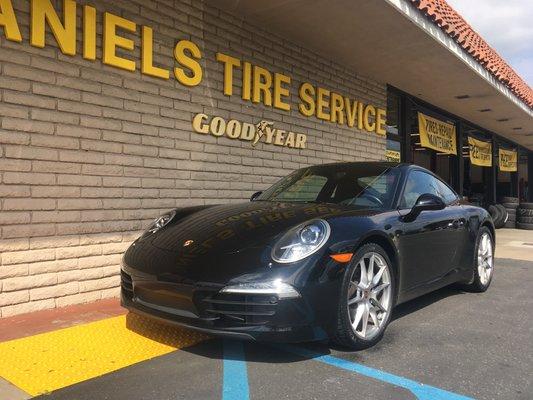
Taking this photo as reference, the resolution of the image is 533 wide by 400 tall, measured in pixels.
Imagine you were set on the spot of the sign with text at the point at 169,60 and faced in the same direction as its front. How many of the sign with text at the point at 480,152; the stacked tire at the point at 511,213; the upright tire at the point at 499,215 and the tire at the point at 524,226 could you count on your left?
4

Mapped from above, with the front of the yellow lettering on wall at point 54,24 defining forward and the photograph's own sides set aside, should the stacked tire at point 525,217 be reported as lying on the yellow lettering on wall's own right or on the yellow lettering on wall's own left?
on the yellow lettering on wall's own left

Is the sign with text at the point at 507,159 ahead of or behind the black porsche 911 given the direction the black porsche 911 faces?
behind

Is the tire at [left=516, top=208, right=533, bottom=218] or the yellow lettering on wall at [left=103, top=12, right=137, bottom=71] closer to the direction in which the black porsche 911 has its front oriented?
the yellow lettering on wall

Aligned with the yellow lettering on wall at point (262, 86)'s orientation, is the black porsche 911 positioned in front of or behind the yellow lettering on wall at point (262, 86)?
in front

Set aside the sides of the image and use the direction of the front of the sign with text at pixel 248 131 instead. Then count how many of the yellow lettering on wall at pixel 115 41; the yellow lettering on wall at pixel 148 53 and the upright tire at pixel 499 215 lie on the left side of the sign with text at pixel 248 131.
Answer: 1

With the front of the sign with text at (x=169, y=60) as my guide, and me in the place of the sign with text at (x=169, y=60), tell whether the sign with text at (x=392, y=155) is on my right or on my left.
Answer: on my left

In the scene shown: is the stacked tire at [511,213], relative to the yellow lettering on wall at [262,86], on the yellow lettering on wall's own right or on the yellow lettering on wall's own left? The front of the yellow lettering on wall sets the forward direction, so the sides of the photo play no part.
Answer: on the yellow lettering on wall's own left

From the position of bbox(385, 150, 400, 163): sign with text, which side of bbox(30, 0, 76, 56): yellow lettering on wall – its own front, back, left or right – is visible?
left

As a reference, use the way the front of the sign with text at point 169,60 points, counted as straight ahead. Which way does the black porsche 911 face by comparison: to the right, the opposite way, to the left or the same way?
to the right

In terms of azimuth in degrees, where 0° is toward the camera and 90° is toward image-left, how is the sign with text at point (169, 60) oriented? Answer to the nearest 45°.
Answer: approximately 315°

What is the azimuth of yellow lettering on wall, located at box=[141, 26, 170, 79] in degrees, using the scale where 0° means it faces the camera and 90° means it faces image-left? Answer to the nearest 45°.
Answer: approximately 315°

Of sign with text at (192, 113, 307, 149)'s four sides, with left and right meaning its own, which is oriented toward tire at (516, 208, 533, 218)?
left

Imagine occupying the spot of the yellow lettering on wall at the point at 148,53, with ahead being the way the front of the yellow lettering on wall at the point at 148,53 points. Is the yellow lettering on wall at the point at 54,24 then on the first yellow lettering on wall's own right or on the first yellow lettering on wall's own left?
on the first yellow lettering on wall's own right

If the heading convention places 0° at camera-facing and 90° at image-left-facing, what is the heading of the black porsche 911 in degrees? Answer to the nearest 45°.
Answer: approximately 45°
